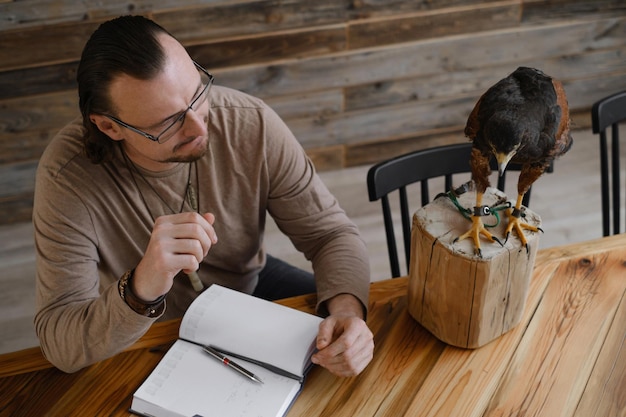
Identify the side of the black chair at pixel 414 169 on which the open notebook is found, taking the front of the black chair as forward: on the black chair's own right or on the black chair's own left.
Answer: on the black chair's own right

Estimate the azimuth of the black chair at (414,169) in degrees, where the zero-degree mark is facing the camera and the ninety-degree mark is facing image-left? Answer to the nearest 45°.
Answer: approximately 315°

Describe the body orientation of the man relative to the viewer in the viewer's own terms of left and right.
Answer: facing the viewer and to the right of the viewer

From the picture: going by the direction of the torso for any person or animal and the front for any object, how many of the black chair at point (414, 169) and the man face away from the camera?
0

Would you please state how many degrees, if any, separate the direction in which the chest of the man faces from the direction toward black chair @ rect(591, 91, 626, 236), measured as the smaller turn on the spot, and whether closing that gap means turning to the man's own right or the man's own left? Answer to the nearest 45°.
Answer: approximately 45° to the man's own left

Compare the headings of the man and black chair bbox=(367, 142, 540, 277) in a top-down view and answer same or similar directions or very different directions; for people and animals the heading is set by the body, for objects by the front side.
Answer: same or similar directions

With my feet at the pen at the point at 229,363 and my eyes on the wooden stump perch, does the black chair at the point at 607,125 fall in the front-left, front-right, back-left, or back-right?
front-left
